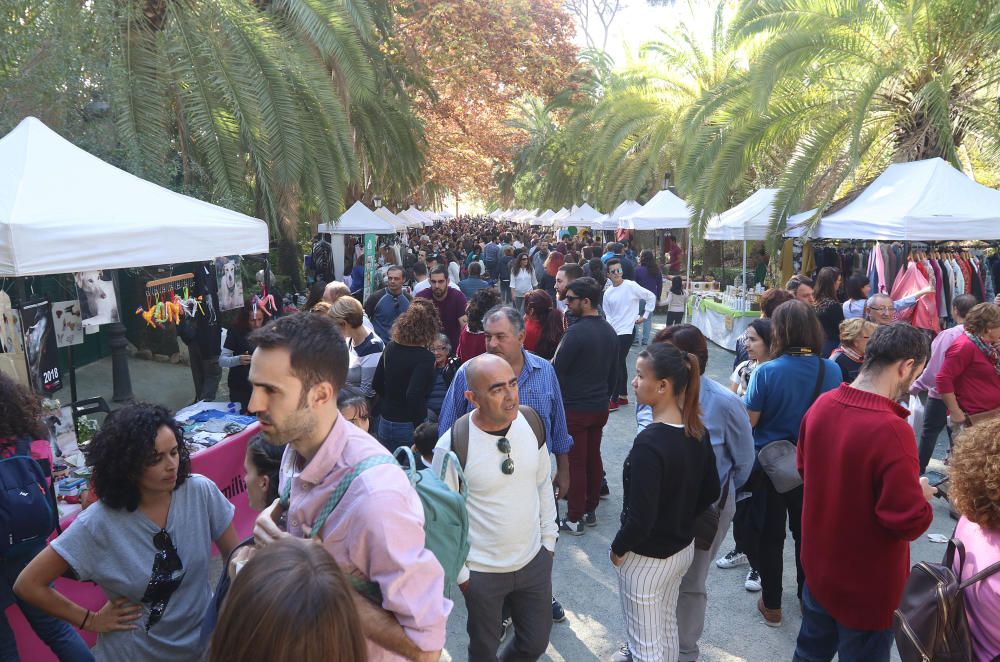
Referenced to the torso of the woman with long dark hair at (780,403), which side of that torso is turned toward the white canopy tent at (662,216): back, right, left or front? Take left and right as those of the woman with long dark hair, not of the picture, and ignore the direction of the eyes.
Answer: front

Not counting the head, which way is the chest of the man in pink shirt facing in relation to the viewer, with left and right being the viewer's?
facing the viewer and to the left of the viewer

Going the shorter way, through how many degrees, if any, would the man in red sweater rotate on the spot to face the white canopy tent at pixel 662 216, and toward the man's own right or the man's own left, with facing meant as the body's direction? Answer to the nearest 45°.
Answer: approximately 45° to the man's own left

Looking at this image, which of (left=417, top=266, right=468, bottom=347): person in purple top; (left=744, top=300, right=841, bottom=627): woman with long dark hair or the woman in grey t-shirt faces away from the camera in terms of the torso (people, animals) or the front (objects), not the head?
the woman with long dark hair

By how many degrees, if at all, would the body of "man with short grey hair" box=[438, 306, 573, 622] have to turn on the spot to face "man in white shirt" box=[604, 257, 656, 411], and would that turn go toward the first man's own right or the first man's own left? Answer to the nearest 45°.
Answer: approximately 180°

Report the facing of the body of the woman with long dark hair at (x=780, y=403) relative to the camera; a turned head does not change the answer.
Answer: away from the camera

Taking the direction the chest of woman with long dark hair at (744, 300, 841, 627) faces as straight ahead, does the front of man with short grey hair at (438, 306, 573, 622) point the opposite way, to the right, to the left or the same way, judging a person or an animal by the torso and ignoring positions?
the opposite way

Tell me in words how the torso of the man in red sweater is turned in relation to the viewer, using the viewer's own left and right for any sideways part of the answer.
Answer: facing away from the viewer and to the right of the viewer

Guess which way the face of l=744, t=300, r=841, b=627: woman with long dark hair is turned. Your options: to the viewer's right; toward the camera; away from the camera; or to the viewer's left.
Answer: away from the camera

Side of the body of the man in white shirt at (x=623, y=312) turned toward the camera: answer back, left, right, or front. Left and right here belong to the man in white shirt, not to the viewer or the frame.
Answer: front

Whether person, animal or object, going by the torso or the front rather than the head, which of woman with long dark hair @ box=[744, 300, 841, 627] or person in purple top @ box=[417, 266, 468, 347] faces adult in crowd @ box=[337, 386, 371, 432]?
the person in purple top

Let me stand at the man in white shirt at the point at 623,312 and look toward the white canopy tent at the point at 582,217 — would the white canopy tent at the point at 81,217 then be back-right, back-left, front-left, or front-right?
back-left

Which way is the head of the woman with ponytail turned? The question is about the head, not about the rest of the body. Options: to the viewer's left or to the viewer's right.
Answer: to the viewer's left

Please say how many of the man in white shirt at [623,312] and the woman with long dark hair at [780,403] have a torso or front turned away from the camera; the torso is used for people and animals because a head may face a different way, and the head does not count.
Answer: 1

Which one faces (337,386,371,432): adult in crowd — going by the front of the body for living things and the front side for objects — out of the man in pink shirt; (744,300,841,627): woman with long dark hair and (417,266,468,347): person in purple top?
the person in purple top

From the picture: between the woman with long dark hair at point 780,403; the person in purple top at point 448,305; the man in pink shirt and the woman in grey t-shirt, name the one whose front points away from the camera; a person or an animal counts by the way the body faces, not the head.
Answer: the woman with long dark hair

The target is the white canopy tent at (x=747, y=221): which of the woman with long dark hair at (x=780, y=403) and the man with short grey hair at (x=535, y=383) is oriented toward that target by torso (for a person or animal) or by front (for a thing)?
the woman with long dark hair

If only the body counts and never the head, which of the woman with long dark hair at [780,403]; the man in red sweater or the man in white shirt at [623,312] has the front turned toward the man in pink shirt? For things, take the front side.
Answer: the man in white shirt

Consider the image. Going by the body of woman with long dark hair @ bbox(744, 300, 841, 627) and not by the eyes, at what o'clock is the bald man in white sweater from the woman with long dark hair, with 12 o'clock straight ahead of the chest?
The bald man in white sweater is roughly at 7 o'clock from the woman with long dark hair.
